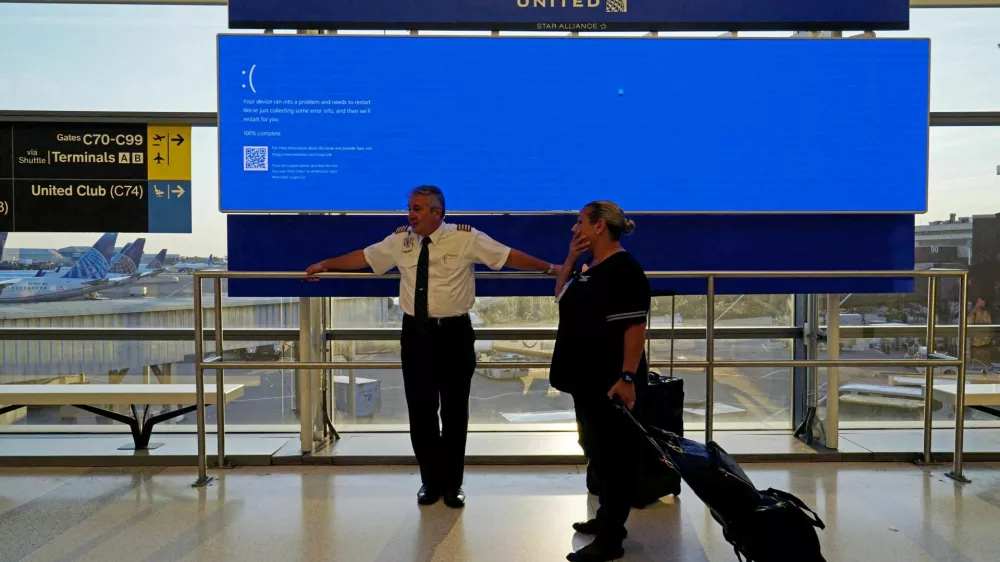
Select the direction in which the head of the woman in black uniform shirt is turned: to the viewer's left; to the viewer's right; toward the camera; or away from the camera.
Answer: to the viewer's left

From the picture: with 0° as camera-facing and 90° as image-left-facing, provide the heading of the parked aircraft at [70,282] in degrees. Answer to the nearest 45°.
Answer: approximately 90°

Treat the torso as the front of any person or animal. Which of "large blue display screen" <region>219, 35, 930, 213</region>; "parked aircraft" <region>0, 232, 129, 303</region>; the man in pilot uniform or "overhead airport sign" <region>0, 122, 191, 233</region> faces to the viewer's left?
the parked aircraft

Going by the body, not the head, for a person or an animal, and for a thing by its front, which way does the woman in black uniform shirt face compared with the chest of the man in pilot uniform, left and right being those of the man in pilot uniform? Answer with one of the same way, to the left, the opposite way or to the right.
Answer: to the right

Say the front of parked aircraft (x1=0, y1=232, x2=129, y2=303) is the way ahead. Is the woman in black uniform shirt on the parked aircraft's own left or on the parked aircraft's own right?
on the parked aircraft's own left

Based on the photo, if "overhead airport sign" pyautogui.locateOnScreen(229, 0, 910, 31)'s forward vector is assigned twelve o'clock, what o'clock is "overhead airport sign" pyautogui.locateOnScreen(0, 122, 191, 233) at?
"overhead airport sign" pyautogui.locateOnScreen(0, 122, 191, 233) is roughly at 3 o'clock from "overhead airport sign" pyautogui.locateOnScreen(229, 0, 910, 31).

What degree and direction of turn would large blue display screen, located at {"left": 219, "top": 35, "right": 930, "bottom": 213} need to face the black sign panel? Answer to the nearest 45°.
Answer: approximately 90° to its right

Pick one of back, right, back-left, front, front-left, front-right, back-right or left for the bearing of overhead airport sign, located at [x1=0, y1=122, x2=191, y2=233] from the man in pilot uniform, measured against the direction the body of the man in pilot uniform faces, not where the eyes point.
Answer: back-right

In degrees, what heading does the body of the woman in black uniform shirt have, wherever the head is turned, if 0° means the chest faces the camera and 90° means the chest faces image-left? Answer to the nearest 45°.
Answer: approximately 90°
